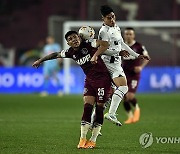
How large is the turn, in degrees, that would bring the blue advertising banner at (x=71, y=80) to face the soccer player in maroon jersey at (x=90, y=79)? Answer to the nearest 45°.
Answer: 0° — it already faces them

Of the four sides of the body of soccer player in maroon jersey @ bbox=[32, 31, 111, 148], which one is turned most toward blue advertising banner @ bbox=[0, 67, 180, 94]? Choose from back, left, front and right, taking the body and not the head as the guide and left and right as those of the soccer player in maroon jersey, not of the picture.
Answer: back

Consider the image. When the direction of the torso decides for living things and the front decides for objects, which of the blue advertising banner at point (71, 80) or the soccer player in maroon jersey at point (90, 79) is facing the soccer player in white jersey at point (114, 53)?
the blue advertising banner

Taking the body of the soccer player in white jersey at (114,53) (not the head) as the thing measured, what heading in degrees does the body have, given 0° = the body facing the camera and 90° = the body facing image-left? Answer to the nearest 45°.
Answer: approximately 315°

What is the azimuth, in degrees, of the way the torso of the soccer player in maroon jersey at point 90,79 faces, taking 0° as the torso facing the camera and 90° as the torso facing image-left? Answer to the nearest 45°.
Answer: approximately 0°

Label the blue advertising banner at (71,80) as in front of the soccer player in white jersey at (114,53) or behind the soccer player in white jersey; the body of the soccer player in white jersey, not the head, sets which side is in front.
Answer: behind

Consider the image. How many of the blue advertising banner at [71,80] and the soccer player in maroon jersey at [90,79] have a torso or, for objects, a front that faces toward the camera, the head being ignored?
2

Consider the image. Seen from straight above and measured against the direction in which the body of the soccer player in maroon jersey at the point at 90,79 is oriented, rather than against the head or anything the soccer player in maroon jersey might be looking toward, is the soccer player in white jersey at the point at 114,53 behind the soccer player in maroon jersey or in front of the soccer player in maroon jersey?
behind
